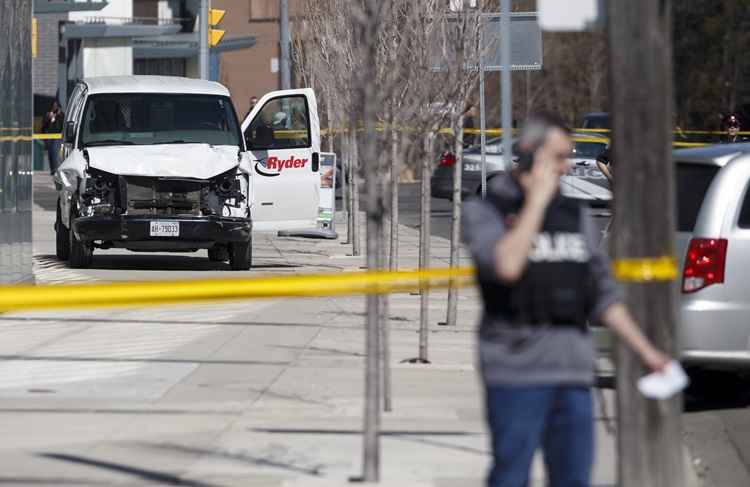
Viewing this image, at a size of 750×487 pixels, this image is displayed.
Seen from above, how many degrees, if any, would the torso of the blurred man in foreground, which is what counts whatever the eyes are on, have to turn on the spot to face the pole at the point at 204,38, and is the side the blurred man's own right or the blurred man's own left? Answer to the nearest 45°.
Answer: approximately 135° to the blurred man's own left

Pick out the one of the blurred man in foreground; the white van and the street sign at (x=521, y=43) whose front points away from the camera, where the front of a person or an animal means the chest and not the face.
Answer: the street sign

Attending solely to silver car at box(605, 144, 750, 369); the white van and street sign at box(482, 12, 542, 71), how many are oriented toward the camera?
1

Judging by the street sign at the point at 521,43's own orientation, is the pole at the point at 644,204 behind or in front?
behind

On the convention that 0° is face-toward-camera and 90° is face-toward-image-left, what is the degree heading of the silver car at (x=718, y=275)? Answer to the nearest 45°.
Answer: approximately 225°

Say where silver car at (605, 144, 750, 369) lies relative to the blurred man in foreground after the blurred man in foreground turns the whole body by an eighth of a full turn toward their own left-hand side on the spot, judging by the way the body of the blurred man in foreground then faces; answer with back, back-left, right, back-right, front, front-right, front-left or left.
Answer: left

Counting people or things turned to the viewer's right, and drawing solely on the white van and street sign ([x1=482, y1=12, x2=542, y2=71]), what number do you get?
0

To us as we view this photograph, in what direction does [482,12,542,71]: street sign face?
facing away from the viewer

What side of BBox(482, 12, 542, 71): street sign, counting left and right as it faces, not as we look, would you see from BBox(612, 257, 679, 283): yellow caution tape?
back

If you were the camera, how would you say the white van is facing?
facing the viewer

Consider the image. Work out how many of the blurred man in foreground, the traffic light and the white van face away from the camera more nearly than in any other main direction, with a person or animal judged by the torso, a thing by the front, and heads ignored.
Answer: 0
